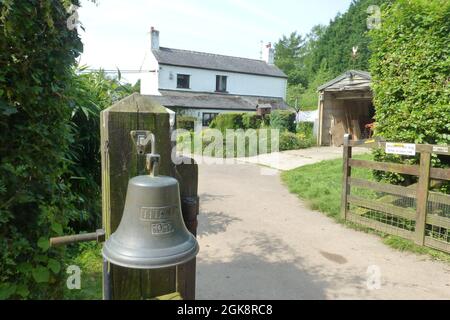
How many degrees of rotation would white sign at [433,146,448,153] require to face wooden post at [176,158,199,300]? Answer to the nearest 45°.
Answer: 0° — it already faces it

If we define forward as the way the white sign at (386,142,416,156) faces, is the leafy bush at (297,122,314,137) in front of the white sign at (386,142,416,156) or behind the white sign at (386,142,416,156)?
behind

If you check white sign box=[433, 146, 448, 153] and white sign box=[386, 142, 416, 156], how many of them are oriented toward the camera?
2

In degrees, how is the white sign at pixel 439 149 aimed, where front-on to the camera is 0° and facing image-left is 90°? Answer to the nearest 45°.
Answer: approximately 0°

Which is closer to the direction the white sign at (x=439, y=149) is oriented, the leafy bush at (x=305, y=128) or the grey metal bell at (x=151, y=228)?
the grey metal bell

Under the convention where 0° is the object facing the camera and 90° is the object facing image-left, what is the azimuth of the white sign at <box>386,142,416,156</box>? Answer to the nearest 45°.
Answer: approximately 0°

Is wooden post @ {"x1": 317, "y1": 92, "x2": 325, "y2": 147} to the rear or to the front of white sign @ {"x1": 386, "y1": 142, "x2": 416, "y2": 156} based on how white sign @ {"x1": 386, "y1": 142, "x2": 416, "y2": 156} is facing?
to the rear

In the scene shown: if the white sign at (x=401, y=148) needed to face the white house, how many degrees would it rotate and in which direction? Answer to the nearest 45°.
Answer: approximately 135° to its right
